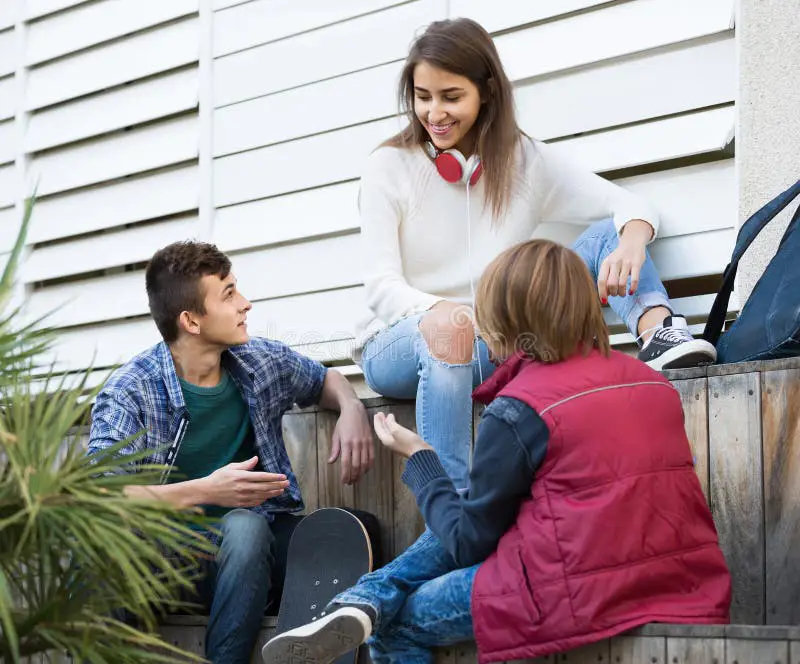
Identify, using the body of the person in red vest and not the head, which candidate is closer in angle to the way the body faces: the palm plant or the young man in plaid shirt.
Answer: the young man in plaid shirt

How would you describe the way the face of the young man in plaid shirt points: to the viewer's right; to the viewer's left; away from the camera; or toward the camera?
to the viewer's right

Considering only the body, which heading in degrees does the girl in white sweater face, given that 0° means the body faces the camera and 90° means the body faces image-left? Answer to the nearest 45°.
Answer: approximately 0°

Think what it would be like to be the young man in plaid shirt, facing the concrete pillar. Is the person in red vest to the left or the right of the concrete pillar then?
right

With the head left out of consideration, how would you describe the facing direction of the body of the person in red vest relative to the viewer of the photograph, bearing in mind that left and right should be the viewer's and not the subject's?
facing away from the viewer and to the left of the viewer

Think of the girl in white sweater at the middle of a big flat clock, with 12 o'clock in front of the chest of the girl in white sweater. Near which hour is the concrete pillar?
The concrete pillar is roughly at 9 o'clock from the girl in white sweater.

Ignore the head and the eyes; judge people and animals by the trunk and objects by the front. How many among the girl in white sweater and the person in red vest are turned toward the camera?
1
